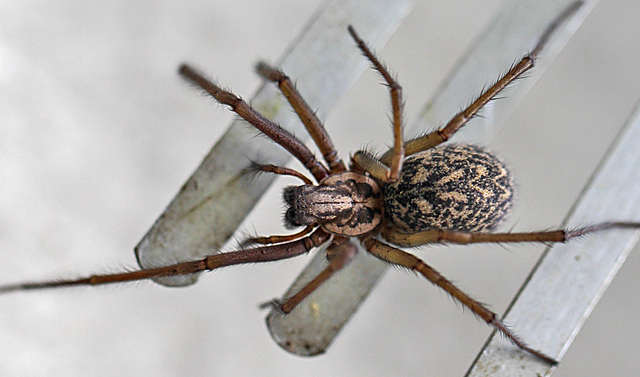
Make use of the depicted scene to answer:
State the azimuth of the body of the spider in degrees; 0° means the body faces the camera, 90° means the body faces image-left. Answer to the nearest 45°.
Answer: approximately 90°
